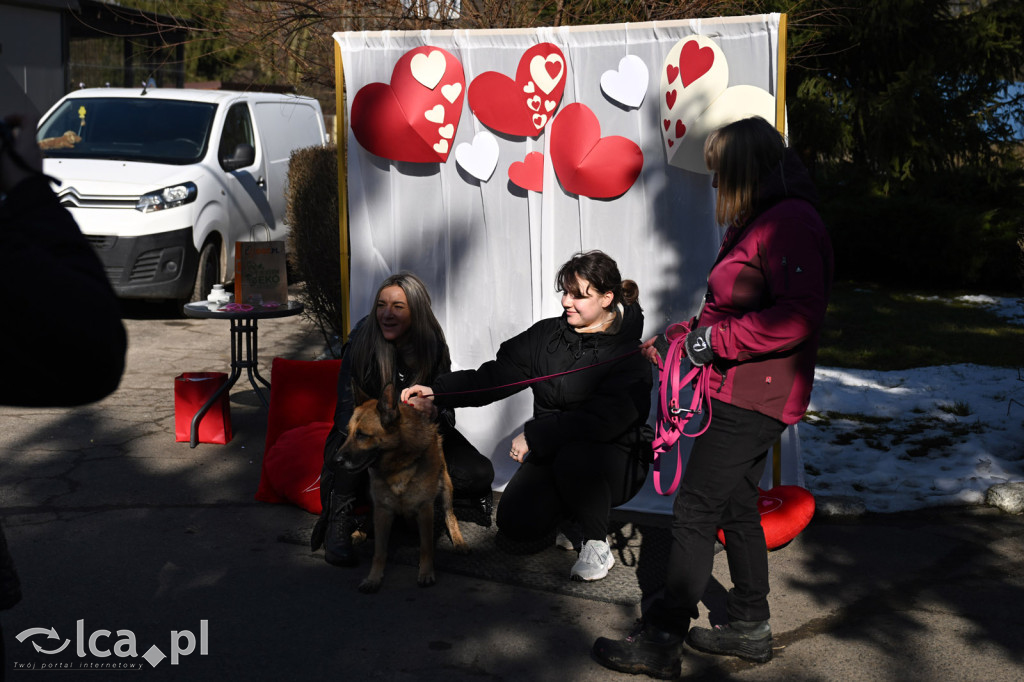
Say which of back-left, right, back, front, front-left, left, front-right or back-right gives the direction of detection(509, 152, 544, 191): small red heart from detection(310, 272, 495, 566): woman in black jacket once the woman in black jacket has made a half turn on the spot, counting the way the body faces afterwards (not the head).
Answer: front-right

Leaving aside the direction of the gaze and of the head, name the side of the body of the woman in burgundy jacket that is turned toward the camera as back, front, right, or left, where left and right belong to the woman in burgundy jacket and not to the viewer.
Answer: left

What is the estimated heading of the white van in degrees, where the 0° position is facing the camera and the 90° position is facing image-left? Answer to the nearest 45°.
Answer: approximately 45°

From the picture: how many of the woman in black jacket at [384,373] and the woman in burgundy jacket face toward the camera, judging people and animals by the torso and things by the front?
1

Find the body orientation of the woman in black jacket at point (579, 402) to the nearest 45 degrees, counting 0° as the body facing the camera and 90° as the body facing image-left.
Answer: approximately 45°

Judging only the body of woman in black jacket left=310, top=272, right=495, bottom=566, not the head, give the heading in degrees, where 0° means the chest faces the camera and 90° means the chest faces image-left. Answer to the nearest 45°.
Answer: approximately 0°

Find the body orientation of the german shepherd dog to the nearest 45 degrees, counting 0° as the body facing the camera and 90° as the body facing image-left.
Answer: approximately 45°

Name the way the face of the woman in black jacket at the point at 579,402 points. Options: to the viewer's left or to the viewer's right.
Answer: to the viewer's left

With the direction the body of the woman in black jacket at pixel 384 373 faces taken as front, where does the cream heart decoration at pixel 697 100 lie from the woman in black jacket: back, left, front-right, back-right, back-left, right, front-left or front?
left

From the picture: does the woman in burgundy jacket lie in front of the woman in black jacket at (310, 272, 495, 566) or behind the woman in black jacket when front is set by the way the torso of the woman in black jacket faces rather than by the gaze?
in front
